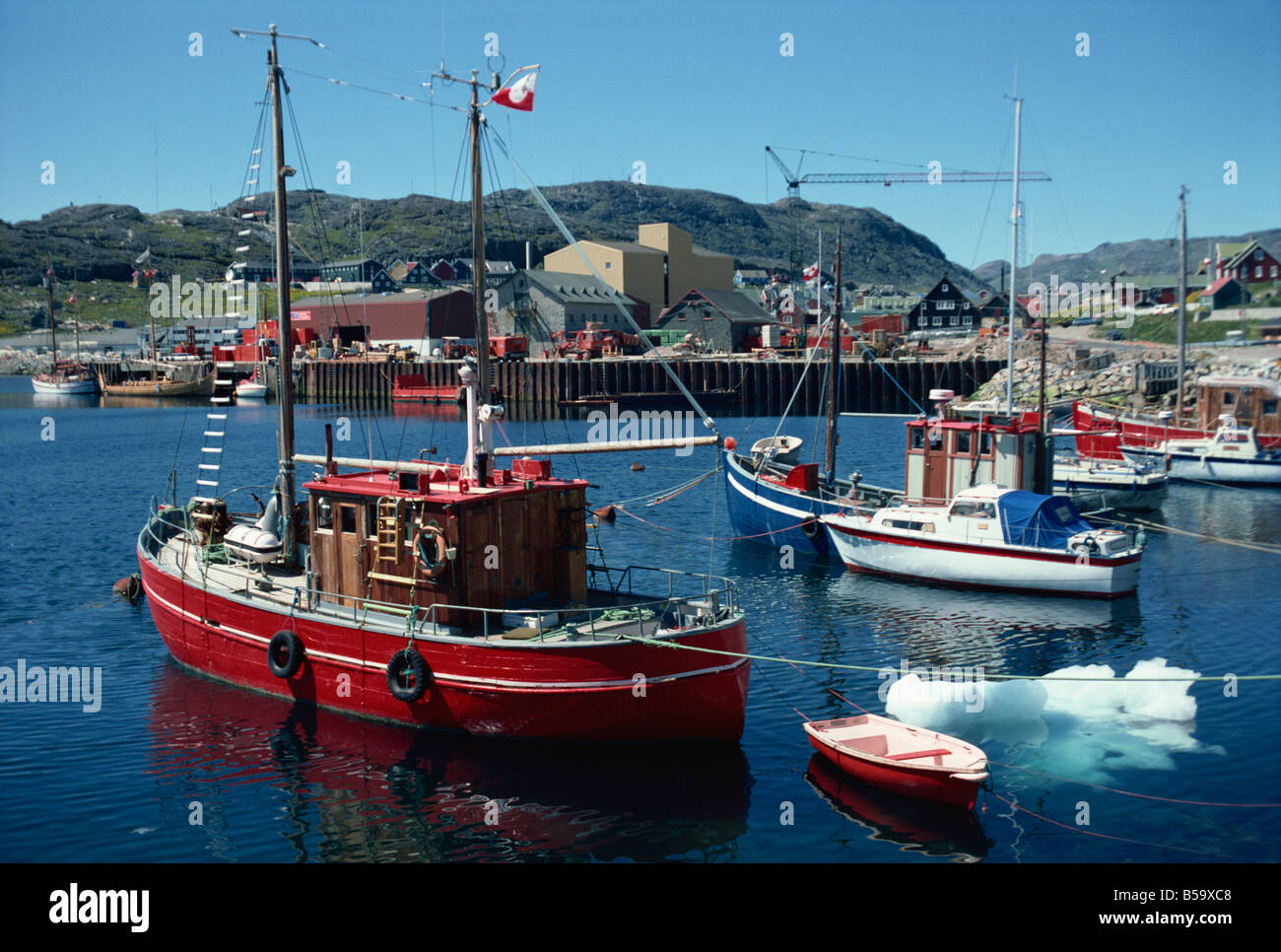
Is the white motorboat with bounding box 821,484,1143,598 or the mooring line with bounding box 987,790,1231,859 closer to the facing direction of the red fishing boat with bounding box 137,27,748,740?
the white motorboat

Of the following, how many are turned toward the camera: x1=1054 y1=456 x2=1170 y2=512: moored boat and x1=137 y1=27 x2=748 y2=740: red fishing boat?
0

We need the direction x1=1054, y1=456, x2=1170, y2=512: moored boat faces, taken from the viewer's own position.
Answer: facing away from the viewer and to the left of the viewer

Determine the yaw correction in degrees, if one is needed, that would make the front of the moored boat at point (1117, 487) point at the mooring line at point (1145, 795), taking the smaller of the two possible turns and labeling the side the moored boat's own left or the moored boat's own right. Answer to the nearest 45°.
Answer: approximately 135° to the moored boat's own left

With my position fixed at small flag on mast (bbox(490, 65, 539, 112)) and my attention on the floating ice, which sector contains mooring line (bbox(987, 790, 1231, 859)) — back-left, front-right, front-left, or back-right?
front-right

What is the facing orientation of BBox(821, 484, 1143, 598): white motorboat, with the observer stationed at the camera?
facing away from the viewer and to the left of the viewer
